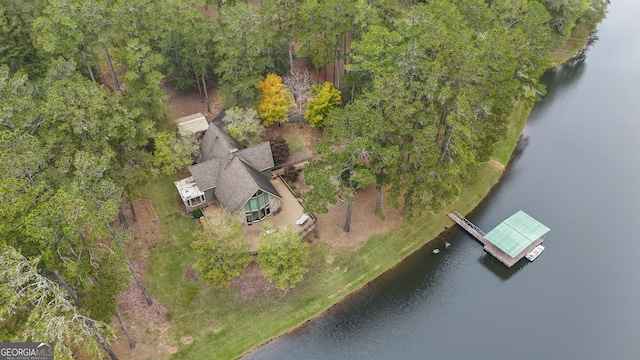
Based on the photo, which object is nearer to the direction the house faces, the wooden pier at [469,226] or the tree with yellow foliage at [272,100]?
the wooden pier

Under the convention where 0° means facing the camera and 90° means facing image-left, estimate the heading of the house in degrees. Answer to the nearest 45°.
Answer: approximately 315°

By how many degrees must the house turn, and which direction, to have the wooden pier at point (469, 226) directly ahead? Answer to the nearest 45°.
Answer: approximately 45° to its left

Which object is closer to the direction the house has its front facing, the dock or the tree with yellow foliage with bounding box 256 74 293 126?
the dock

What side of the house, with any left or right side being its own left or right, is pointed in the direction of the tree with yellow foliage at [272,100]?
left
